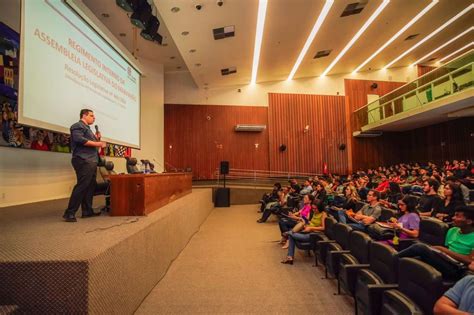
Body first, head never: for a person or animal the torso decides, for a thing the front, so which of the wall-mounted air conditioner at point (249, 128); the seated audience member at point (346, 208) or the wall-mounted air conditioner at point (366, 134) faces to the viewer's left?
the seated audience member

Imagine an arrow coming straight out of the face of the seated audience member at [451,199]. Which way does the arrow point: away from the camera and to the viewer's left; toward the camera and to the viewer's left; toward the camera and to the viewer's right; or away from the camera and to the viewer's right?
toward the camera and to the viewer's left

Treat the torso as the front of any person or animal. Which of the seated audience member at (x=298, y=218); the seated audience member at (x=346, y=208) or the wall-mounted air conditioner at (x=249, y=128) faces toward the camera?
the wall-mounted air conditioner

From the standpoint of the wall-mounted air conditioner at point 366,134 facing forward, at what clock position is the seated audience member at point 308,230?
The seated audience member is roughly at 12 o'clock from the wall-mounted air conditioner.

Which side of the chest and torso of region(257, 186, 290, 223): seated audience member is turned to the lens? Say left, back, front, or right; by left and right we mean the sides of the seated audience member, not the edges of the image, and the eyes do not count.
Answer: left

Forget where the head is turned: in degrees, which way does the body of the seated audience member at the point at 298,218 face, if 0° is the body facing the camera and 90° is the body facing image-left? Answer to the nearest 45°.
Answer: approximately 90°

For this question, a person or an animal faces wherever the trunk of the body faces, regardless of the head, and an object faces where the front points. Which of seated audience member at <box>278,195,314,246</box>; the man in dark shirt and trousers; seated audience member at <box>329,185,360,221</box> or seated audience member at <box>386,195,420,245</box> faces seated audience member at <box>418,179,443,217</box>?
the man in dark shirt and trousers

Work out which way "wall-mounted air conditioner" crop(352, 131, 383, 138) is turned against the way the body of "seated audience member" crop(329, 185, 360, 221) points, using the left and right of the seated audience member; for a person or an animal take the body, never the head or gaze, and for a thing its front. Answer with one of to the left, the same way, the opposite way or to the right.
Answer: to the left

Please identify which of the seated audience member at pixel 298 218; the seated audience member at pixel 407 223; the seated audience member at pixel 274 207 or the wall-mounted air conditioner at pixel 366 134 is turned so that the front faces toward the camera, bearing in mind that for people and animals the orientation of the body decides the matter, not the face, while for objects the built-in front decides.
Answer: the wall-mounted air conditioner

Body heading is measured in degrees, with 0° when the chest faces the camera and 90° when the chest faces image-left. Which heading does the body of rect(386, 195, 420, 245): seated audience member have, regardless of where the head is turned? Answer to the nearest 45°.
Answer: approximately 90°

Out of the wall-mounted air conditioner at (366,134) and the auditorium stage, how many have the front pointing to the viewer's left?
0

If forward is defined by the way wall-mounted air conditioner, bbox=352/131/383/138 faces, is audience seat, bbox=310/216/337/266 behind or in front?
in front
